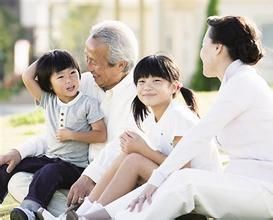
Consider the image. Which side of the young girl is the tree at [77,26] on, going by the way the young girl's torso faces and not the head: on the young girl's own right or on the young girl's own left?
on the young girl's own right

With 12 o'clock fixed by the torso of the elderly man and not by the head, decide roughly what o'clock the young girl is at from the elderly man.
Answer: The young girl is roughly at 10 o'clock from the elderly man.

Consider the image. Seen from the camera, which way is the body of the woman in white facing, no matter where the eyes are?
to the viewer's left

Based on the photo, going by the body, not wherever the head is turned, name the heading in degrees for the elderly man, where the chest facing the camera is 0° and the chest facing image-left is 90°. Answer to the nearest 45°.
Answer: approximately 45°

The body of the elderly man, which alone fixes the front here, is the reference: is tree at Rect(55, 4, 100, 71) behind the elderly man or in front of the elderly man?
behind

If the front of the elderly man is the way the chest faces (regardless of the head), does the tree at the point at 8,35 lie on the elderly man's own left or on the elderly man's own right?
on the elderly man's own right

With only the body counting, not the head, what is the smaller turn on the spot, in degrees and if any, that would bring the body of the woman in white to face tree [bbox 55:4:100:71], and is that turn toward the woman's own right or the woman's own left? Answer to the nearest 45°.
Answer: approximately 90° to the woman's own right

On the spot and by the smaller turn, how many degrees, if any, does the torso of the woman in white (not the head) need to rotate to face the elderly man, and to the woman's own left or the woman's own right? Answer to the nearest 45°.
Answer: approximately 45° to the woman's own right

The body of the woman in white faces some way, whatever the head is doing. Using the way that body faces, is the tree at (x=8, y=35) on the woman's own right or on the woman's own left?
on the woman's own right

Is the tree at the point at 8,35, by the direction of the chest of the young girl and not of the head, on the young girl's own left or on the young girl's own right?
on the young girl's own right
